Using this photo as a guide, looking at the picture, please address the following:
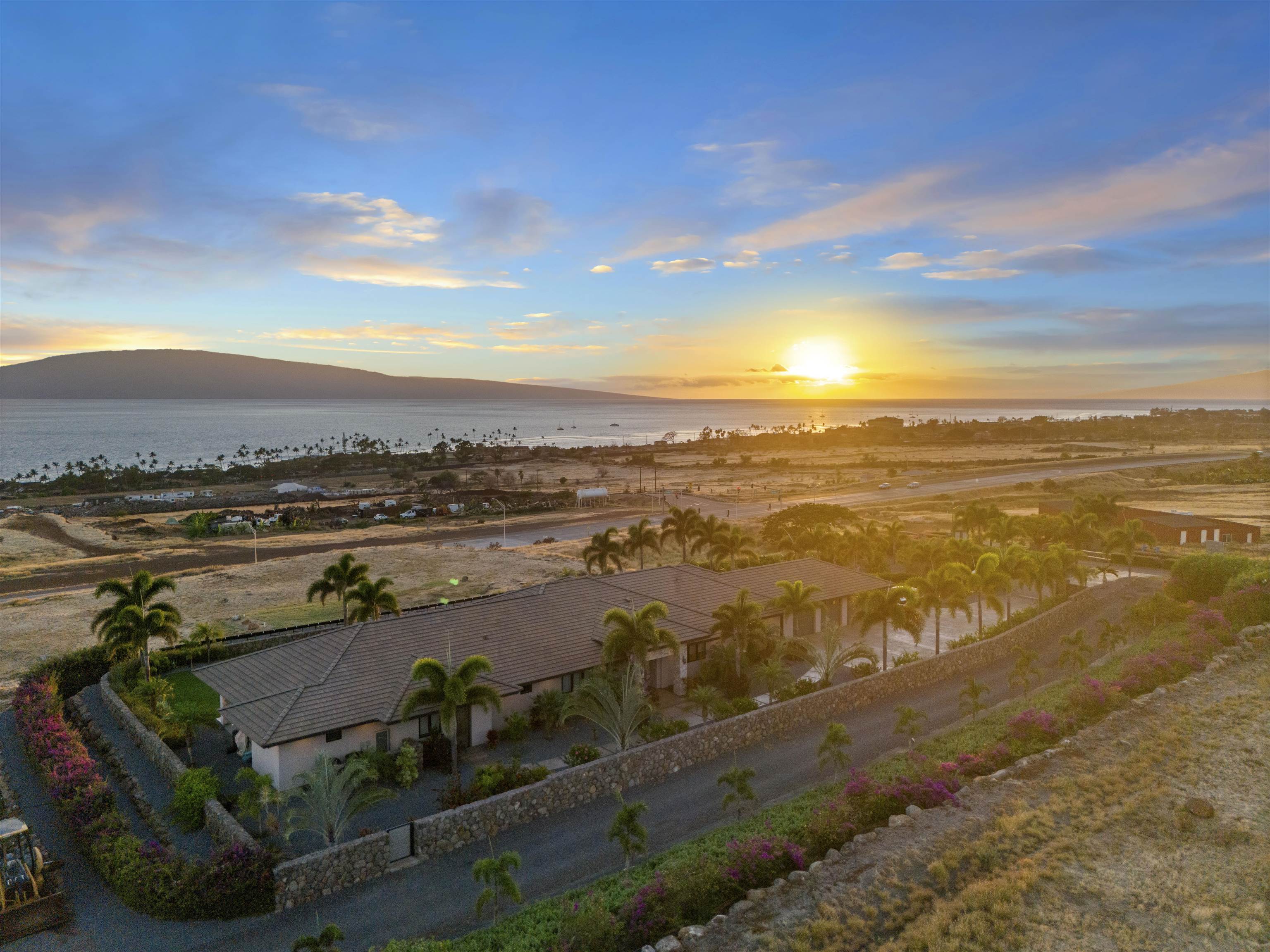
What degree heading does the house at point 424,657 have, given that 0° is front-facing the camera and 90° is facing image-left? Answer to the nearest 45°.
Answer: approximately 315°

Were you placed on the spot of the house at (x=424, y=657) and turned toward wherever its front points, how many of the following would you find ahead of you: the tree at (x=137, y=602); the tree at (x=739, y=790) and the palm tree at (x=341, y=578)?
1

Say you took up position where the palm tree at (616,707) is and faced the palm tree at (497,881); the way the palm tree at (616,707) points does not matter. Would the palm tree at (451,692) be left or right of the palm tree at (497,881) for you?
right

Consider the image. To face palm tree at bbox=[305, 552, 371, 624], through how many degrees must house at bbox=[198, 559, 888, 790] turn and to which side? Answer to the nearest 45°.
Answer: approximately 180°

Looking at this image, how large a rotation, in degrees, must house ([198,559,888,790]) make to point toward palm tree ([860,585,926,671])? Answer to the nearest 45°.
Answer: approximately 45° to its left

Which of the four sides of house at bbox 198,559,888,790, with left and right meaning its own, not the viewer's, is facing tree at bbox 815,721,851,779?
front

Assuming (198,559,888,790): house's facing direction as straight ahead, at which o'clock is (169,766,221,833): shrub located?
The shrub is roughly at 3 o'clock from the house.

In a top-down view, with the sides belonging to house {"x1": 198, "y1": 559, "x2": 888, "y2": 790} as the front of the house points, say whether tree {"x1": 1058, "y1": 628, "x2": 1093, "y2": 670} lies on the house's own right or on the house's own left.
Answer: on the house's own left

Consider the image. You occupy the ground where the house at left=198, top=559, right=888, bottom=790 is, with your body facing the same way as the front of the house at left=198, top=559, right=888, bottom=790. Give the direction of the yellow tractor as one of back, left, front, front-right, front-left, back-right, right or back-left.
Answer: right

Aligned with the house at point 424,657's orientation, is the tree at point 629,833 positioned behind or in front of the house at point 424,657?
in front
